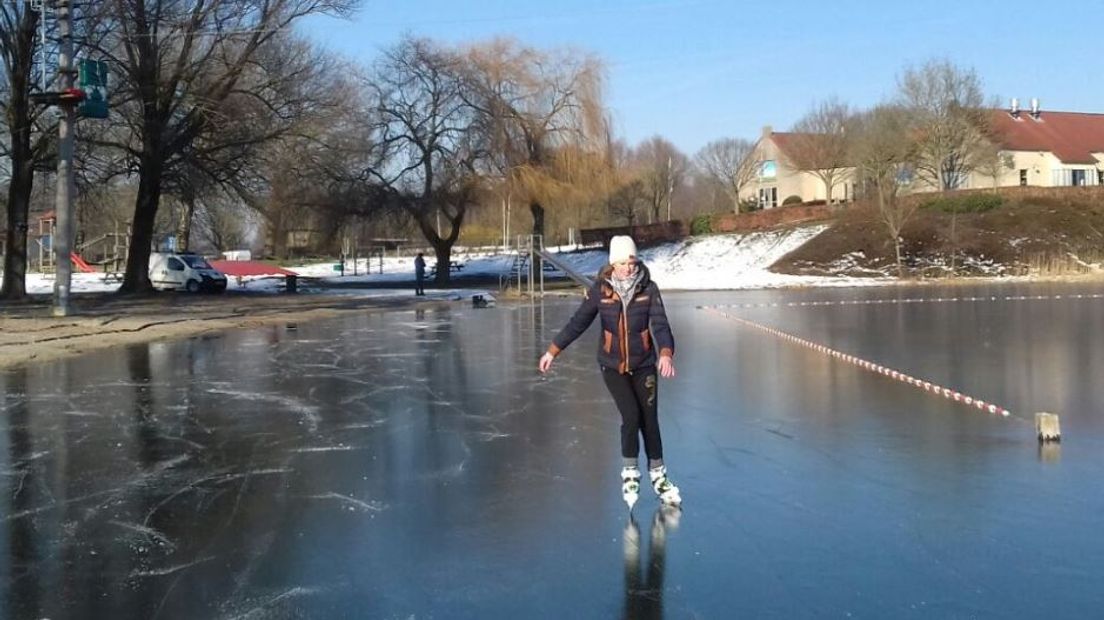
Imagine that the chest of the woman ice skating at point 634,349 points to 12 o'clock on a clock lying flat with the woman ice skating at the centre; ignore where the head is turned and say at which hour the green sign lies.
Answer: The green sign is roughly at 5 o'clock from the woman ice skating.

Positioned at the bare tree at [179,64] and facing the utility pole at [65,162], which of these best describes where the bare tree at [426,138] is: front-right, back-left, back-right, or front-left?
back-left

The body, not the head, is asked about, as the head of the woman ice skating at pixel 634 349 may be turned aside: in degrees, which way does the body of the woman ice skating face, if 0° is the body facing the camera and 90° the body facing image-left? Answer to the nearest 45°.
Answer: approximately 0°

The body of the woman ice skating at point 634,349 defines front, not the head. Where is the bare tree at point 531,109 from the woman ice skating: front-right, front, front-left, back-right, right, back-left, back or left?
back

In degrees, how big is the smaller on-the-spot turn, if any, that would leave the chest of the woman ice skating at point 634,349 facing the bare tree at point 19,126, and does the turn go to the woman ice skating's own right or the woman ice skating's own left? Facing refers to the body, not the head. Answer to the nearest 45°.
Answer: approximately 135° to the woman ice skating's own right

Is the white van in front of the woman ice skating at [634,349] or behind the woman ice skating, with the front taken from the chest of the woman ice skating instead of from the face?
behind

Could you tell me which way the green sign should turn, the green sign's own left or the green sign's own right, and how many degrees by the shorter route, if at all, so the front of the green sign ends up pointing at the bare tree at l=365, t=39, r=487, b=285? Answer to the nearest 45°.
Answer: approximately 135° to the green sign's own left

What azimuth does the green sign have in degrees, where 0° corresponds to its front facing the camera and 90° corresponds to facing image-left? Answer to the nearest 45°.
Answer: approximately 0°

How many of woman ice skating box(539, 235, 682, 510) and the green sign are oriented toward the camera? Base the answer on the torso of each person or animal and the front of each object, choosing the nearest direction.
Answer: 2

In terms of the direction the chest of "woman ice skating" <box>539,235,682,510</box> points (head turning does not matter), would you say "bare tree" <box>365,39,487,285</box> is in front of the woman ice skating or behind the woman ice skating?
behind

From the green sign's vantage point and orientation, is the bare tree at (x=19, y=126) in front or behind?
behind

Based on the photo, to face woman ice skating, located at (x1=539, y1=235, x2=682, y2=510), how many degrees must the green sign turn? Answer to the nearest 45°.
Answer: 0° — it already faces them
